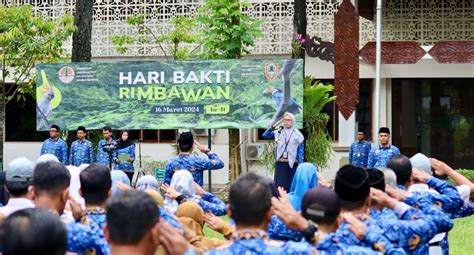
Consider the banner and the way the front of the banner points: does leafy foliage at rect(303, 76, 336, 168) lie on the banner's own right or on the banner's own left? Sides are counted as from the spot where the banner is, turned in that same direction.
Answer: on the banner's own left

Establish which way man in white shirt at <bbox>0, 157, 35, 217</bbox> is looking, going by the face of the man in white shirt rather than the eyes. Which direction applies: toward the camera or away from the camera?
away from the camera

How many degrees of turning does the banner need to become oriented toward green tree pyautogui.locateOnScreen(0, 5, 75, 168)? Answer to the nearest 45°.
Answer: approximately 135° to its right

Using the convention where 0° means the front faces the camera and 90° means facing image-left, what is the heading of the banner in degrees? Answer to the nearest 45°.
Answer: approximately 0°
